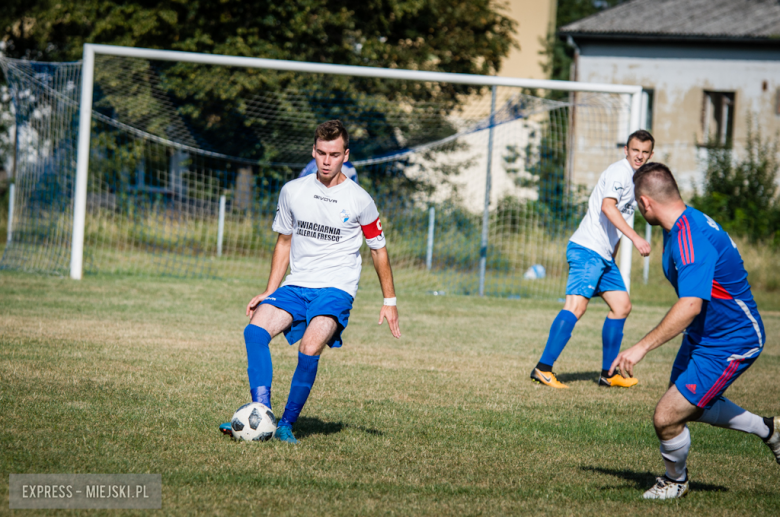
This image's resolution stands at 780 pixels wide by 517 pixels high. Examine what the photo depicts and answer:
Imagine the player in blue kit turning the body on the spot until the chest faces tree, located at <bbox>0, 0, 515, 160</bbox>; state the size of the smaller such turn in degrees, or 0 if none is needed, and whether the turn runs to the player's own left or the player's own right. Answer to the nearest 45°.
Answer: approximately 45° to the player's own right

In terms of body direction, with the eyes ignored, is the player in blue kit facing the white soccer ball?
yes

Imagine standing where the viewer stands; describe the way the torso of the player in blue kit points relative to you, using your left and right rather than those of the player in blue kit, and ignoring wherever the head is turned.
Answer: facing to the left of the viewer

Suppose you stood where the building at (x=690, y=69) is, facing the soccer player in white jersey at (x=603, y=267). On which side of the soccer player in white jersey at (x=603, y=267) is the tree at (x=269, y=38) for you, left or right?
right

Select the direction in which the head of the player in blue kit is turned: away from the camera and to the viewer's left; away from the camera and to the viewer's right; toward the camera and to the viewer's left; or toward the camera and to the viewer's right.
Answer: away from the camera and to the viewer's left

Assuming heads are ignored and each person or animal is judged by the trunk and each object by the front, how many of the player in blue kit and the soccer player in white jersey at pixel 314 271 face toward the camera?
1

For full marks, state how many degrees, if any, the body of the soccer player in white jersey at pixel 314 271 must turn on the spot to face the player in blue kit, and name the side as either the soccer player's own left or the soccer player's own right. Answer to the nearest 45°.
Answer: approximately 45° to the soccer player's own left

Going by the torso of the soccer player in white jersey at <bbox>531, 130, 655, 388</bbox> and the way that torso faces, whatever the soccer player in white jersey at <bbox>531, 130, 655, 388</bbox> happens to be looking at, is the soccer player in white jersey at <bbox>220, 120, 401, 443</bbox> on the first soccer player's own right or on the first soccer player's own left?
on the first soccer player's own right

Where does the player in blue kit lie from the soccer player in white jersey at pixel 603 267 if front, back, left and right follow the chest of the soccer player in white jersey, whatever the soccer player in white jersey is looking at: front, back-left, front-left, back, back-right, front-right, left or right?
front-right
